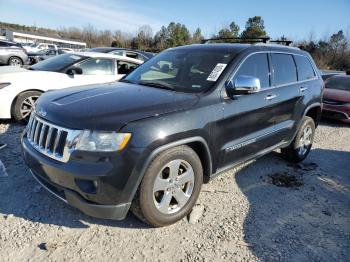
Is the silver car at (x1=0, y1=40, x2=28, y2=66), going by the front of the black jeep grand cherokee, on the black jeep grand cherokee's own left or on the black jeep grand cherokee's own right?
on the black jeep grand cherokee's own right

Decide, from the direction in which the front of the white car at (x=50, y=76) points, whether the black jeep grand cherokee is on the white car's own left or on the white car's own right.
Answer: on the white car's own left

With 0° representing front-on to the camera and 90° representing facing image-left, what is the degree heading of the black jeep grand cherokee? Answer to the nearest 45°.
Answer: approximately 45°

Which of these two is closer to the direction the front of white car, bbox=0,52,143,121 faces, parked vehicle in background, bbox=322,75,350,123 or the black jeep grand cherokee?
the black jeep grand cherokee

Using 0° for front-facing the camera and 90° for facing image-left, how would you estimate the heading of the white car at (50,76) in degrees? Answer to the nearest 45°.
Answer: approximately 45°

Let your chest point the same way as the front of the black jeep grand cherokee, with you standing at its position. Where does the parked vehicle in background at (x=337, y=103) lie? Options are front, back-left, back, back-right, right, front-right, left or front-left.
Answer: back

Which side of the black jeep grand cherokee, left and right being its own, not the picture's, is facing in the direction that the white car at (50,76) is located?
right

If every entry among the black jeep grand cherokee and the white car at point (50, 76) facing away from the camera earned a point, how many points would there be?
0
